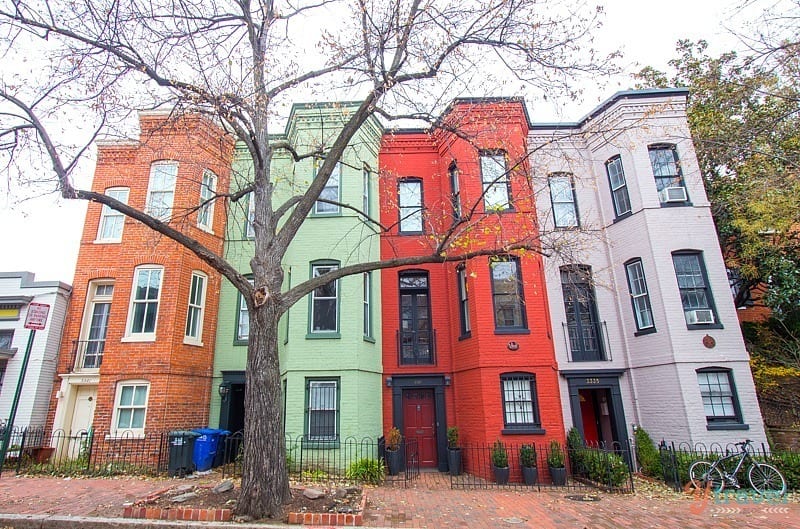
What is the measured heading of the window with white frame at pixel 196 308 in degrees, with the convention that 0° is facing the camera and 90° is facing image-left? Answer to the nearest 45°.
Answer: approximately 315°

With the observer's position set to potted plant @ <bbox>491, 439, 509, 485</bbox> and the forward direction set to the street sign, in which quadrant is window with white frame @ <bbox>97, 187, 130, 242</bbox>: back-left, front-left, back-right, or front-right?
front-right

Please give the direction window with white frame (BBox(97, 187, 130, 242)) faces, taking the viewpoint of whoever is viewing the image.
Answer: facing the viewer

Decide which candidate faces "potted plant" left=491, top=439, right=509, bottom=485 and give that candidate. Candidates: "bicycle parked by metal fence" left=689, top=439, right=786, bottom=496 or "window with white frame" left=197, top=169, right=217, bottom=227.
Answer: the window with white frame

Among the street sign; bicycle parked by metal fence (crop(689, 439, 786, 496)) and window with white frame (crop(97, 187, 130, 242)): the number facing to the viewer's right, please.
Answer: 1

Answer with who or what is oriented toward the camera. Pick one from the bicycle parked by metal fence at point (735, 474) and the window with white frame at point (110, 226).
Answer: the window with white frame

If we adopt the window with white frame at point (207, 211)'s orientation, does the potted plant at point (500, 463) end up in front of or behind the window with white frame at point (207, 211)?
in front

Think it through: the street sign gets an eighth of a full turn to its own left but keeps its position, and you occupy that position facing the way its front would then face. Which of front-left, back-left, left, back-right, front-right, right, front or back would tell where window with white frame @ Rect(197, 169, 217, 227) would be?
left

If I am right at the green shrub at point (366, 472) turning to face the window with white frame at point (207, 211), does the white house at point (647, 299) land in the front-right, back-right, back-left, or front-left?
back-right

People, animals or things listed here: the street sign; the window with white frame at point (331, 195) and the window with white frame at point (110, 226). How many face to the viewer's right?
0

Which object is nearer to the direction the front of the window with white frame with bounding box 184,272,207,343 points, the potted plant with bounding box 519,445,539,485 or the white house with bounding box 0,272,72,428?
the potted plant

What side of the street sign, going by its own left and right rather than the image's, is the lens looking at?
front

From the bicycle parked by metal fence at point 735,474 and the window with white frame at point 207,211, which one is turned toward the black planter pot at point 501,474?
the window with white frame

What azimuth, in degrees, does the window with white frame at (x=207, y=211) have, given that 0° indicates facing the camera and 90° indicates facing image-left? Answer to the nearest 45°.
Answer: approximately 315°

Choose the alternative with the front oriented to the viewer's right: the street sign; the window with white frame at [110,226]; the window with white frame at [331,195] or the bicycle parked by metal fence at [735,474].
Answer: the bicycle parked by metal fence

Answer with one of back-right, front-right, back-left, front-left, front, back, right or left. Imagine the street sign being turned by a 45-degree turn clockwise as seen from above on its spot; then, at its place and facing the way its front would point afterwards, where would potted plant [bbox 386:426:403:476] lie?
back-left

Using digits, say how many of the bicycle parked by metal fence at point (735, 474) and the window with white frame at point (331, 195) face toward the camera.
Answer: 1
